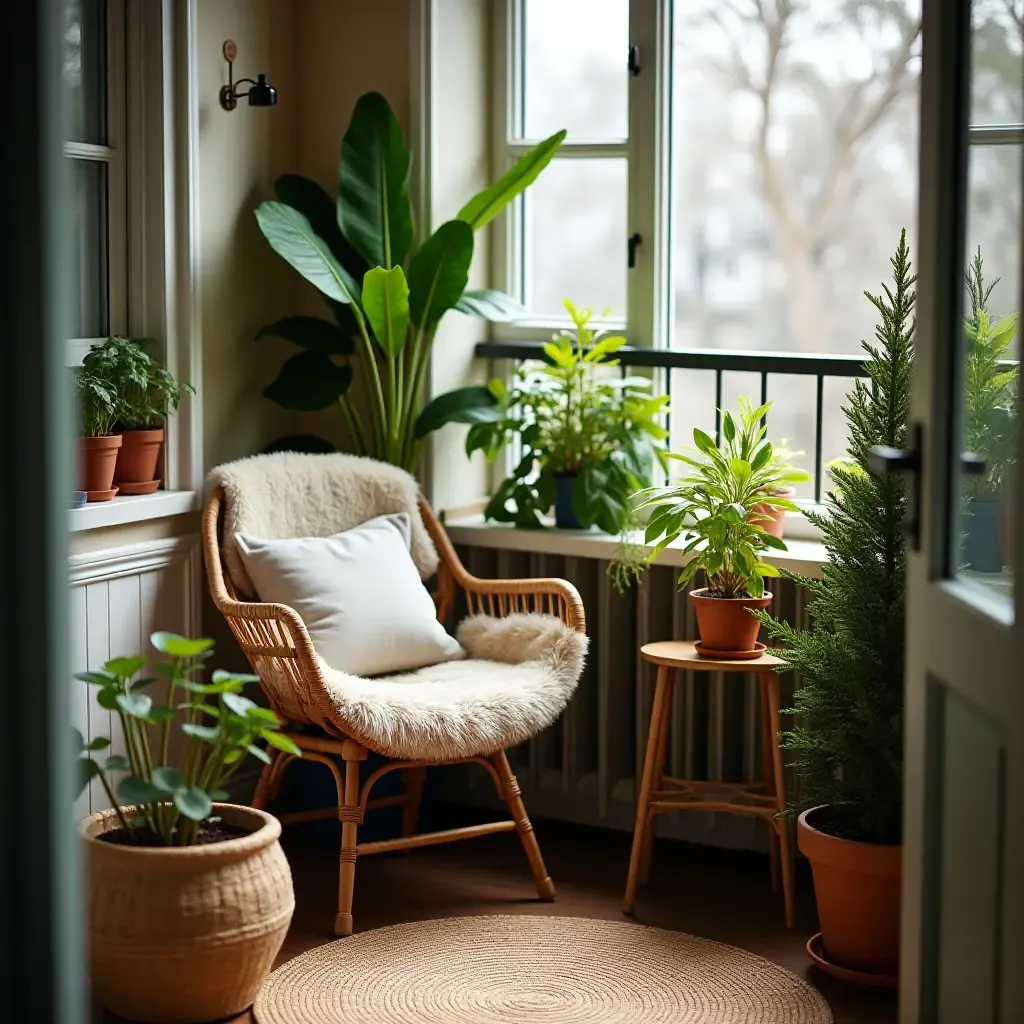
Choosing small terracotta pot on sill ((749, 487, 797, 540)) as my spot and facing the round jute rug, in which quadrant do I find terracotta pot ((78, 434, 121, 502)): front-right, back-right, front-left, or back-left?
front-right

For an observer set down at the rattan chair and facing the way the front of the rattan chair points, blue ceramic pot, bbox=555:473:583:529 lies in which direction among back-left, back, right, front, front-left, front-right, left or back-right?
left

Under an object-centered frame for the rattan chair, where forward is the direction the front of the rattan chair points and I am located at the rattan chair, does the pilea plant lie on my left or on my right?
on my right

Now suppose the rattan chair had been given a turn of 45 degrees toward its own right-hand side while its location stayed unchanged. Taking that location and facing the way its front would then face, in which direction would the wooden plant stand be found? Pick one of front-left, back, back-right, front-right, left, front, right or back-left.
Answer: left

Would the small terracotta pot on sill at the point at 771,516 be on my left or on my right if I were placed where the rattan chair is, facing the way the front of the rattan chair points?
on my left

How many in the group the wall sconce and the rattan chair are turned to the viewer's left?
0

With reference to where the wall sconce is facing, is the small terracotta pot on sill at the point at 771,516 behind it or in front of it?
in front

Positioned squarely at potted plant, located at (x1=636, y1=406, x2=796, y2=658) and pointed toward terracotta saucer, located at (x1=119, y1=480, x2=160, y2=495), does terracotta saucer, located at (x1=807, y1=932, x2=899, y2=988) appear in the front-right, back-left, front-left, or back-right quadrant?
back-left

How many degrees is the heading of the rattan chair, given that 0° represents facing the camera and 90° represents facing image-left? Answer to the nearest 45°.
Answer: approximately 315°
